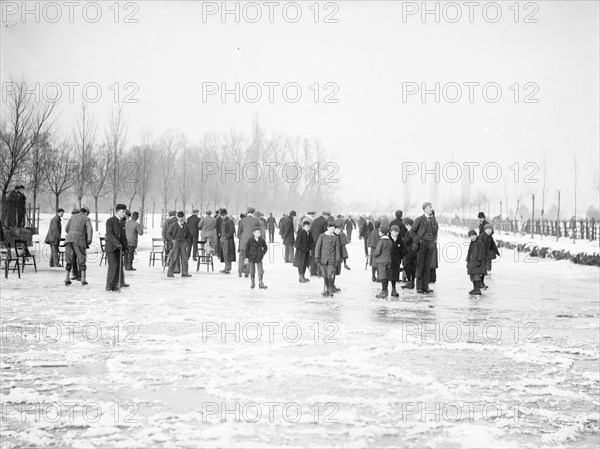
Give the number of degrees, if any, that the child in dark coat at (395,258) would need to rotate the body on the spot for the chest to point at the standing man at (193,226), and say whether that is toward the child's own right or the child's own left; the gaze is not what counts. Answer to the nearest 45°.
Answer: approximately 135° to the child's own right

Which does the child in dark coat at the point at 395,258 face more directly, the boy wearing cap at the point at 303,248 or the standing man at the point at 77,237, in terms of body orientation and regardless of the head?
the standing man

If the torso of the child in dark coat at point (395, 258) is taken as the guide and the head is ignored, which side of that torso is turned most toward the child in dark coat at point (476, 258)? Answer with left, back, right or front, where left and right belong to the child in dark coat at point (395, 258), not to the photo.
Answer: left

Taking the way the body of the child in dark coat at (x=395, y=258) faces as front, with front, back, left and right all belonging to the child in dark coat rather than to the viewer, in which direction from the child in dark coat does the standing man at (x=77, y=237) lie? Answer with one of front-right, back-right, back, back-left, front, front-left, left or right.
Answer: right

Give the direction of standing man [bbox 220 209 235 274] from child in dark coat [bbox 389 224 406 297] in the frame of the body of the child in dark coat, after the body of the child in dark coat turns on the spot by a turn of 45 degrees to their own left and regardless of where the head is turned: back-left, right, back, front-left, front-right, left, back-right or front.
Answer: back

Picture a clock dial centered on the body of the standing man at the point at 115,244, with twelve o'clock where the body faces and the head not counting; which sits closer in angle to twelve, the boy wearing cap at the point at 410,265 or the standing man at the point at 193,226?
the boy wearing cap

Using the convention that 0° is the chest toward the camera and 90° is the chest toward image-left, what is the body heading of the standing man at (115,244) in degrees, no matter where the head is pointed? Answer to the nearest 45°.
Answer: approximately 315°

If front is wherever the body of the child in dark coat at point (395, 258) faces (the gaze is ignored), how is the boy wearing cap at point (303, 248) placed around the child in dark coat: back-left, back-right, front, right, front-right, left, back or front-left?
back-right

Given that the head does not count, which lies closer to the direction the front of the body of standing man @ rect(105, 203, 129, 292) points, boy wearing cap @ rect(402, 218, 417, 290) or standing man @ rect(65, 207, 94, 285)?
the boy wearing cap

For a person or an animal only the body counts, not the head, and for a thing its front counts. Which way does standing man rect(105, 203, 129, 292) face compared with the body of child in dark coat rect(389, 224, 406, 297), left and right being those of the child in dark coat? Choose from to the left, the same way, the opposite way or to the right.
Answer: to the left

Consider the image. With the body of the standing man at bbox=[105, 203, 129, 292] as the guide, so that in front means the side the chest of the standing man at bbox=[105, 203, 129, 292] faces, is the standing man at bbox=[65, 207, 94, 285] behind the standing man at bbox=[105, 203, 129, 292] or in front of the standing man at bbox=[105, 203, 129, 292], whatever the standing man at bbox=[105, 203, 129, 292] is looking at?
behind

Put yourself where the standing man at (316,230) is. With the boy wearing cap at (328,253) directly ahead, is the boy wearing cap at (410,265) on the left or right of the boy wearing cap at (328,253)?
left

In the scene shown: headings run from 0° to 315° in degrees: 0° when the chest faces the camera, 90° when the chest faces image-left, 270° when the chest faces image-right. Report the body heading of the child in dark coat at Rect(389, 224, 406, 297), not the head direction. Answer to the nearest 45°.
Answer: approximately 0°

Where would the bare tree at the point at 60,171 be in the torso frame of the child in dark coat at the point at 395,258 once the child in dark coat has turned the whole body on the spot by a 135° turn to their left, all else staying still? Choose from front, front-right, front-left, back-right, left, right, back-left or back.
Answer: left

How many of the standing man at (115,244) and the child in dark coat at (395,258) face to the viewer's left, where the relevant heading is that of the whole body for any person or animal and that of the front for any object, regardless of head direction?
0

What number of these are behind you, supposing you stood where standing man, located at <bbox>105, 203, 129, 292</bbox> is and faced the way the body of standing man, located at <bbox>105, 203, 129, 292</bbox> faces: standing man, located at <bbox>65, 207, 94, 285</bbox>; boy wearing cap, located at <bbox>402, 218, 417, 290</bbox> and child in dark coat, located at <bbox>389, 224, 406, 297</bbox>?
1
